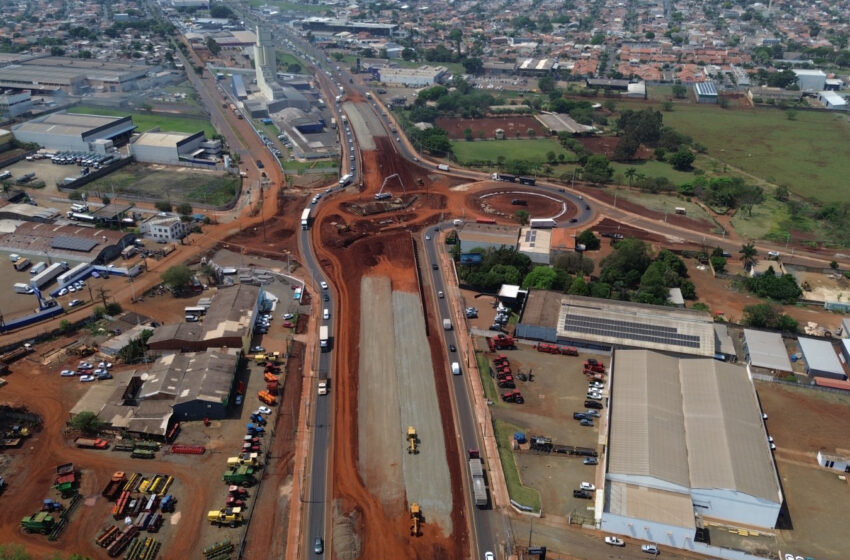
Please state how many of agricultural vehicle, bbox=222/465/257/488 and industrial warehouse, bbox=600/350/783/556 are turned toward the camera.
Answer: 1

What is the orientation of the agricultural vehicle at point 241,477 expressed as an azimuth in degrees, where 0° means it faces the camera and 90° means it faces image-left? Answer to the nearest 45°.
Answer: approximately 90°

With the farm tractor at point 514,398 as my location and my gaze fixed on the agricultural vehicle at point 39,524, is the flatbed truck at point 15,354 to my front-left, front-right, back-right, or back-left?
front-right

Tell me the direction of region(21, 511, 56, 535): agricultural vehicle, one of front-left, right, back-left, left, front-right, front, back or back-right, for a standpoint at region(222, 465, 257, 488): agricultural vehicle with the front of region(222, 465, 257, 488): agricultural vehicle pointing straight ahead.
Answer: front

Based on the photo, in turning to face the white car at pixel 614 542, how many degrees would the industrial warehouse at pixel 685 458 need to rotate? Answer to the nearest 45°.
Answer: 0° — it already faces it

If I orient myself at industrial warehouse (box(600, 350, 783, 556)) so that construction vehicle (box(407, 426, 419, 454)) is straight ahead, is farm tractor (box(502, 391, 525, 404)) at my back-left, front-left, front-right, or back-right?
front-right

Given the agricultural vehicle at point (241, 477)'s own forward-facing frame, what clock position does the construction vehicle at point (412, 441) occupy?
the construction vehicle at point (412, 441) is roughly at 6 o'clock from the agricultural vehicle at point (241, 477).

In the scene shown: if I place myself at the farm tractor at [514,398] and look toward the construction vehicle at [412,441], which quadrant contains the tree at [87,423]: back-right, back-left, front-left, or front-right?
front-right

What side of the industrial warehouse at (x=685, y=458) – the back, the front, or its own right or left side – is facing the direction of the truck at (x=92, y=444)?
right

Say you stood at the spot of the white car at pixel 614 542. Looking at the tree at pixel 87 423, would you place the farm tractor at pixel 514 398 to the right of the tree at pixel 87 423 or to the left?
right
